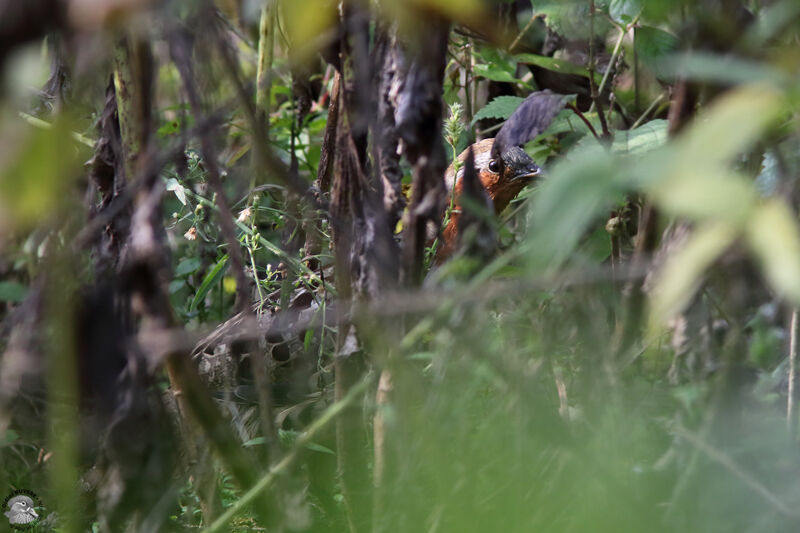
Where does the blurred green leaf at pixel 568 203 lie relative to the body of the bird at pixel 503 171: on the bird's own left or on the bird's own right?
on the bird's own right

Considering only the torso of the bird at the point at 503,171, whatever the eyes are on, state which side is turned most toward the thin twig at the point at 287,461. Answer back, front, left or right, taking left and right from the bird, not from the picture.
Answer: right

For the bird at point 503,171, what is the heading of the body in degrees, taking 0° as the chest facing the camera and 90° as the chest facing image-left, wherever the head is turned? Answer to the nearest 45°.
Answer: approximately 270°

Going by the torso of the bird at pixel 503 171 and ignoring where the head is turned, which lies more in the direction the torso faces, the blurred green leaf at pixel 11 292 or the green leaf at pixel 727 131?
the green leaf

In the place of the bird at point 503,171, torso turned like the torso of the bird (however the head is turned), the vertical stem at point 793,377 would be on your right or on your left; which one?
on your right
